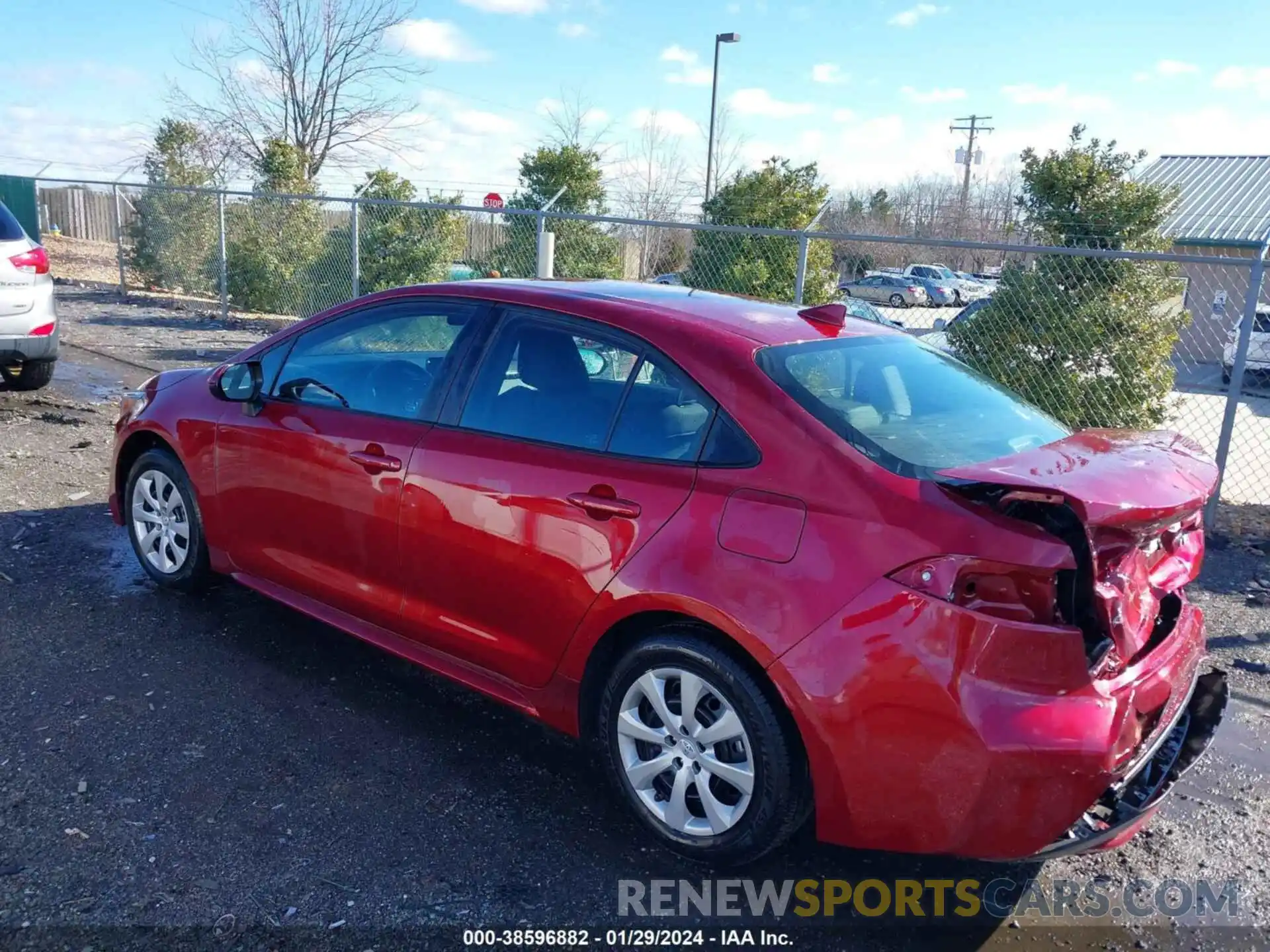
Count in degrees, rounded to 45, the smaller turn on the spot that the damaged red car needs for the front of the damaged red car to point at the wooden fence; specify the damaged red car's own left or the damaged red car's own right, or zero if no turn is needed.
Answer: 0° — it already faces it

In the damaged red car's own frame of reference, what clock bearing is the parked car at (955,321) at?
The parked car is roughly at 2 o'clock from the damaged red car.

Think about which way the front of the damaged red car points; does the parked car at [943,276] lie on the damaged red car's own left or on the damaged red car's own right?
on the damaged red car's own right

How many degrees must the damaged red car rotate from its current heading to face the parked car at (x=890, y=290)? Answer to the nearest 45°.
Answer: approximately 45° to its right

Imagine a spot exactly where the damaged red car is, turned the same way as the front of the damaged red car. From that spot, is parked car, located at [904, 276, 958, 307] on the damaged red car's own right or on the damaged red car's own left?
on the damaged red car's own right

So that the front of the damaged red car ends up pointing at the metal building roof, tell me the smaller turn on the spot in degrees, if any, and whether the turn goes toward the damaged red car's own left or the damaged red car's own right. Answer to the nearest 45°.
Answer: approximately 90° to the damaged red car's own right

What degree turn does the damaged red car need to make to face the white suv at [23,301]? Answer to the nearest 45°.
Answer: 0° — it already faces it

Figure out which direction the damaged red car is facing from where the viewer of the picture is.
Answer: facing away from the viewer and to the left of the viewer

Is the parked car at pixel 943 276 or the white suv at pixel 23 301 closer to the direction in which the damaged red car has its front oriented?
the white suv

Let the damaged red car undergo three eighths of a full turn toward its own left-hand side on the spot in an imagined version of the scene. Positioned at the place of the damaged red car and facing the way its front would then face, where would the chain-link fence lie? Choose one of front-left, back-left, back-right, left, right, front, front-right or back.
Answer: back

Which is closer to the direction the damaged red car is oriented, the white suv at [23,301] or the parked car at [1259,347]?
the white suv
